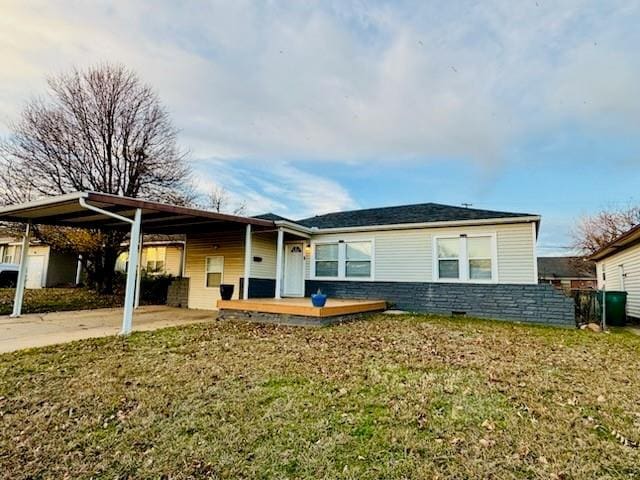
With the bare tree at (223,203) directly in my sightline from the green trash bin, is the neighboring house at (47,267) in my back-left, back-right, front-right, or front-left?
front-left

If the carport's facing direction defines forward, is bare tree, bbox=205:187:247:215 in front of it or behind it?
behind

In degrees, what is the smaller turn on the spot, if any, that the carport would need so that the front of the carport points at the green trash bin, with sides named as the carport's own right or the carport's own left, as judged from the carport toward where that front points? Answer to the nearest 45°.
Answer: approximately 135° to the carport's own left

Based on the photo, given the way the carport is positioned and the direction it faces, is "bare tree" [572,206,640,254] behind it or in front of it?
behind

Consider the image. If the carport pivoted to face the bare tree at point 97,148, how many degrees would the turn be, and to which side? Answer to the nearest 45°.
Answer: approximately 135° to its right

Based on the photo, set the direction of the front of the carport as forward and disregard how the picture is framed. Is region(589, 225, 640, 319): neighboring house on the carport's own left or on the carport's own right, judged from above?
on the carport's own left

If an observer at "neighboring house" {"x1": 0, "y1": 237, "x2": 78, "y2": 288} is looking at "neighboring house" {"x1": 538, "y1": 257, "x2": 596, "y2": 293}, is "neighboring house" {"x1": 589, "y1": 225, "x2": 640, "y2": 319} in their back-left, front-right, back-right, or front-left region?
front-right

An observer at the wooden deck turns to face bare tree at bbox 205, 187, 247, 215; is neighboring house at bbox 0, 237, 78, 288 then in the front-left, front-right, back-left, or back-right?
front-left

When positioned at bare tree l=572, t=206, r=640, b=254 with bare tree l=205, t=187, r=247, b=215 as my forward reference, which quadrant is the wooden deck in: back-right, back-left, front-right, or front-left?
front-left

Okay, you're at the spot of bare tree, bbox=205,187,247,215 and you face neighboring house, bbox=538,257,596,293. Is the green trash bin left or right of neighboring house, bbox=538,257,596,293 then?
right

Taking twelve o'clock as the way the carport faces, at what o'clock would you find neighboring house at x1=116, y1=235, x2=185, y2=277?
The neighboring house is roughly at 5 o'clock from the carport.

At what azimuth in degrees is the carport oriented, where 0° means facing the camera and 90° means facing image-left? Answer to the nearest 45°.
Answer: approximately 45°

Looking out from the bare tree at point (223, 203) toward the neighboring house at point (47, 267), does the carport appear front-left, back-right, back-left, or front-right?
front-left
